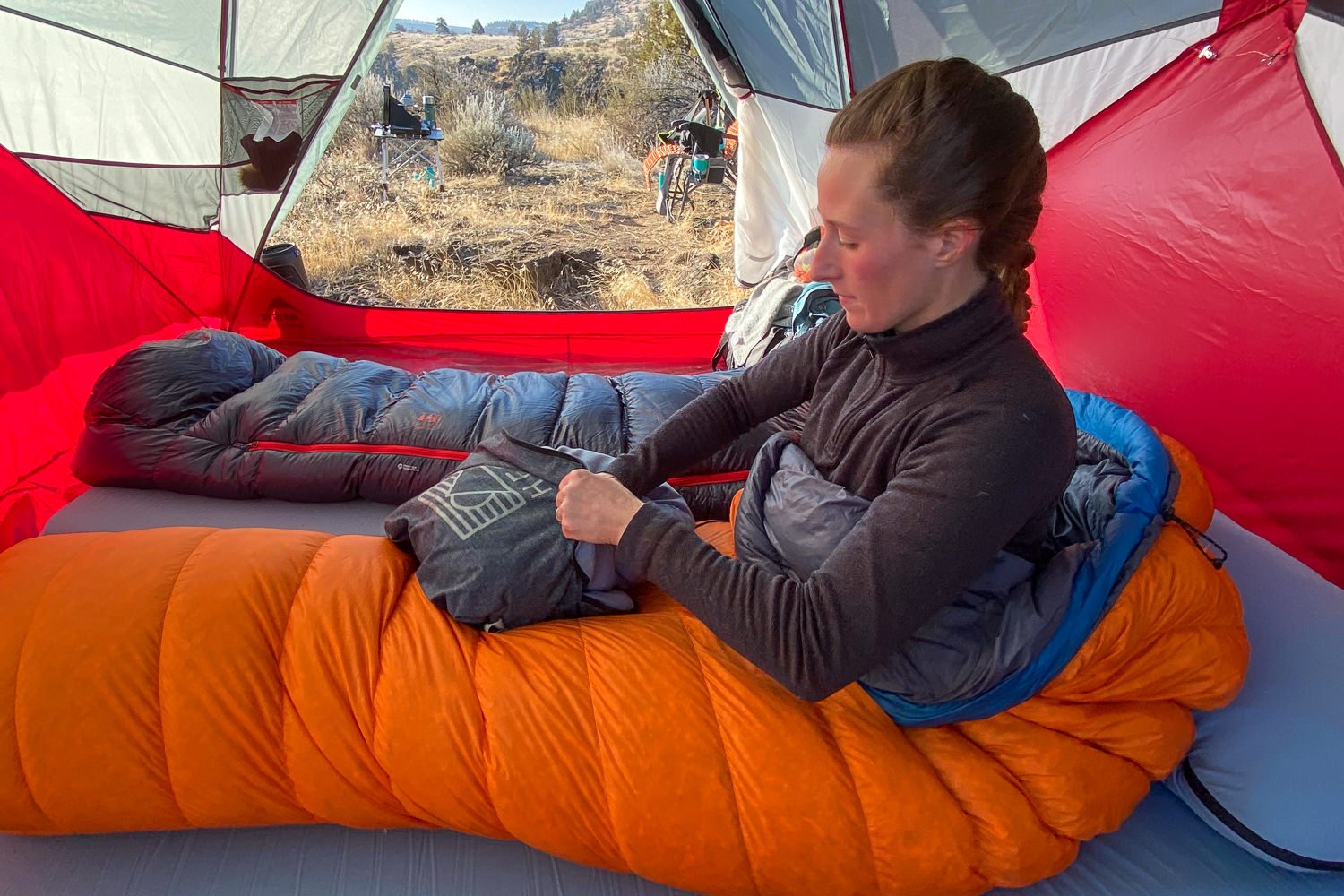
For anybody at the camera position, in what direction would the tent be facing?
facing away from the viewer

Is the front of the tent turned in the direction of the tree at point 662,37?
yes

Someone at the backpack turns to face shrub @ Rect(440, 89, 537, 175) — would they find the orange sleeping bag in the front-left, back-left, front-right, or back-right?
back-left

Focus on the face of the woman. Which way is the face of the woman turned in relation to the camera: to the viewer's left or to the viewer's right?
to the viewer's left

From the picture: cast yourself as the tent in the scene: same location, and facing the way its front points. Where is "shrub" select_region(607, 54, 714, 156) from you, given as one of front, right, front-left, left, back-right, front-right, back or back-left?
front

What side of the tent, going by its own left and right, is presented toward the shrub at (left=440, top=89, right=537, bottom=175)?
front
